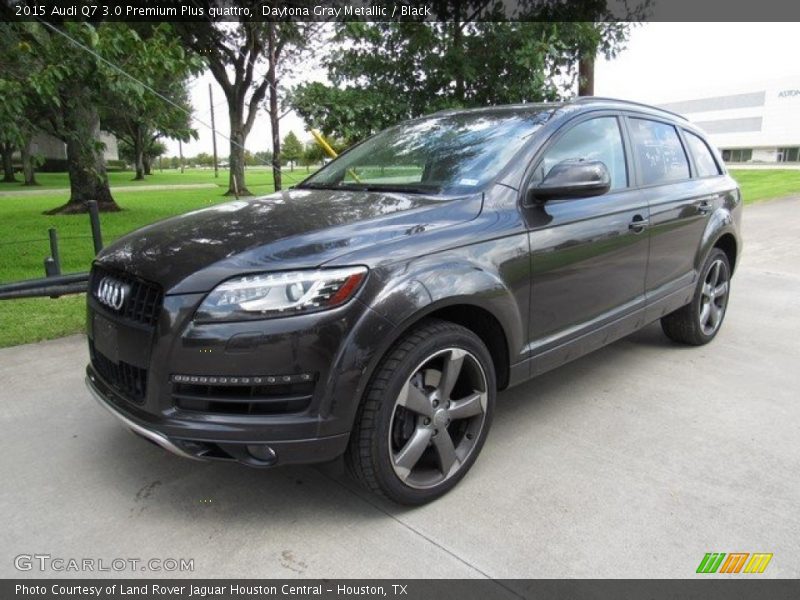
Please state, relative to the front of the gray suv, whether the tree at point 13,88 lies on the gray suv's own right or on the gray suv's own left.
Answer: on the gray suv's own right

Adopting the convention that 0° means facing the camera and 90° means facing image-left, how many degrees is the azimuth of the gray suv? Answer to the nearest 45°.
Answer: approximately 45°

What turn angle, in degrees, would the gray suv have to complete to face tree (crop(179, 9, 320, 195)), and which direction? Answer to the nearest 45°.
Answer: approximately 135° to its right

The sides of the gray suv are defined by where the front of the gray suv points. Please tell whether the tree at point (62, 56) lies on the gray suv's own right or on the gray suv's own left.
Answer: on the gray suv's own right

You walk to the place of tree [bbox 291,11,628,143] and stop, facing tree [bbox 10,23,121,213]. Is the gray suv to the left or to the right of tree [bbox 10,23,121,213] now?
left

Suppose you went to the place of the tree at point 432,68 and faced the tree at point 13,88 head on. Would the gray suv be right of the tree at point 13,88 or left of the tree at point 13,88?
left

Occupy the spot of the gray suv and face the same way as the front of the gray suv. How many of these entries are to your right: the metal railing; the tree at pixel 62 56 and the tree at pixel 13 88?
3

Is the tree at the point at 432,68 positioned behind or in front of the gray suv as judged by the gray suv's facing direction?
behind
